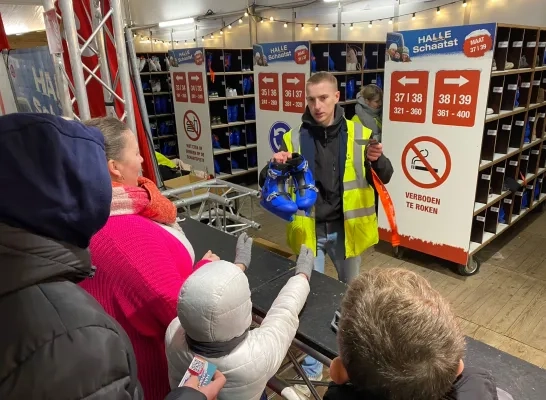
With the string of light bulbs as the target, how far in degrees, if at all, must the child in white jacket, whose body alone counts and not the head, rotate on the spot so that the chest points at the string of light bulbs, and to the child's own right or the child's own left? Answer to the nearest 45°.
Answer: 0° — they already face it

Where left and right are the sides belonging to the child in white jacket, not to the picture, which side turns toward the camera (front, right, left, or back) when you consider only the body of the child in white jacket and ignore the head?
back

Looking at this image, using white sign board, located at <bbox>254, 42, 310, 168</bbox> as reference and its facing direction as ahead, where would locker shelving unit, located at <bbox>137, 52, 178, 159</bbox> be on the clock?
The locker shelving unit is roughly at 3 o'clock from the white sign board.

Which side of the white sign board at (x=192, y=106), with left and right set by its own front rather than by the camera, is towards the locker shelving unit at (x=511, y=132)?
left

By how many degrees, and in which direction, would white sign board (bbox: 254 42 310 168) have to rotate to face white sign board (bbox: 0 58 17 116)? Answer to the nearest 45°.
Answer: approximately 45° to its right
